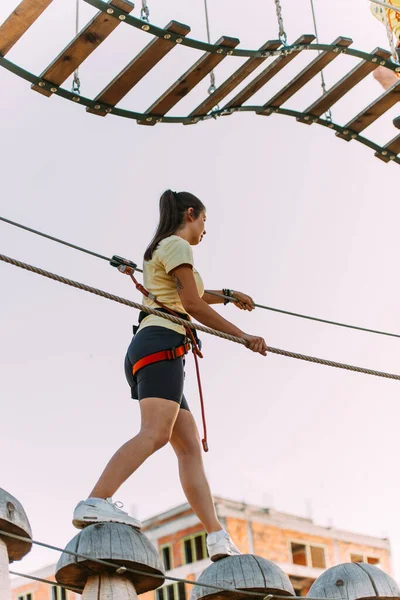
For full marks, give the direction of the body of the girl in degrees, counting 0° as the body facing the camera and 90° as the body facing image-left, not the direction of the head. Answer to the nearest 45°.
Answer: approximately 270°

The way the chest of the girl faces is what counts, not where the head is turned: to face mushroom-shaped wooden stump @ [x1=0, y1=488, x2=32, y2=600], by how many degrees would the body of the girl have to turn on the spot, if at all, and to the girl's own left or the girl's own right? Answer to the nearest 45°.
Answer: approximately 135° to the girl's own right
